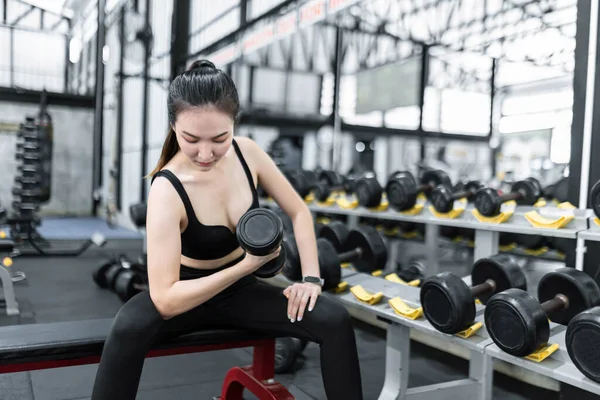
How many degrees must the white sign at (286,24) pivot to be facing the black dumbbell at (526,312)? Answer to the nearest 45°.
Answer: approximately 45° to its left

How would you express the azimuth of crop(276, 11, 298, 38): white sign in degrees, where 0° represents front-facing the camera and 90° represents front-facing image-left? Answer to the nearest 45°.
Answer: approximately 45°

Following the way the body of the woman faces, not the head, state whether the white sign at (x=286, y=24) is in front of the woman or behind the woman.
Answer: behind

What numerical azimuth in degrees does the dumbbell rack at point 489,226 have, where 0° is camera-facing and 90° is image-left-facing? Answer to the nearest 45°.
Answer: approximately 45°

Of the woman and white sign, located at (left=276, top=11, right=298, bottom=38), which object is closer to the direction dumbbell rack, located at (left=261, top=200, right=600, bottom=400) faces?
the woman

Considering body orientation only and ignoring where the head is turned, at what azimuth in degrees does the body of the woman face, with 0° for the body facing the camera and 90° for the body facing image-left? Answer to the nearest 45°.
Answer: approximately 0°

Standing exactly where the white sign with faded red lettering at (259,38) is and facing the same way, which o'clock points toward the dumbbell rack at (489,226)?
The dumbbell rack is roughly at 10 o'clock from the white sign with faded red lettering.

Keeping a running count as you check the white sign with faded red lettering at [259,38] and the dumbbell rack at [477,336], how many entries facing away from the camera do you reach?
0

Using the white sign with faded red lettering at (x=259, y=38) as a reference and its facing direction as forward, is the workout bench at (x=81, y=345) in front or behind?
in front

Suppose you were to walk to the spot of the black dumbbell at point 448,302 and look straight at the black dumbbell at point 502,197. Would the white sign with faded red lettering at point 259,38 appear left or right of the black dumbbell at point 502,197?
left
